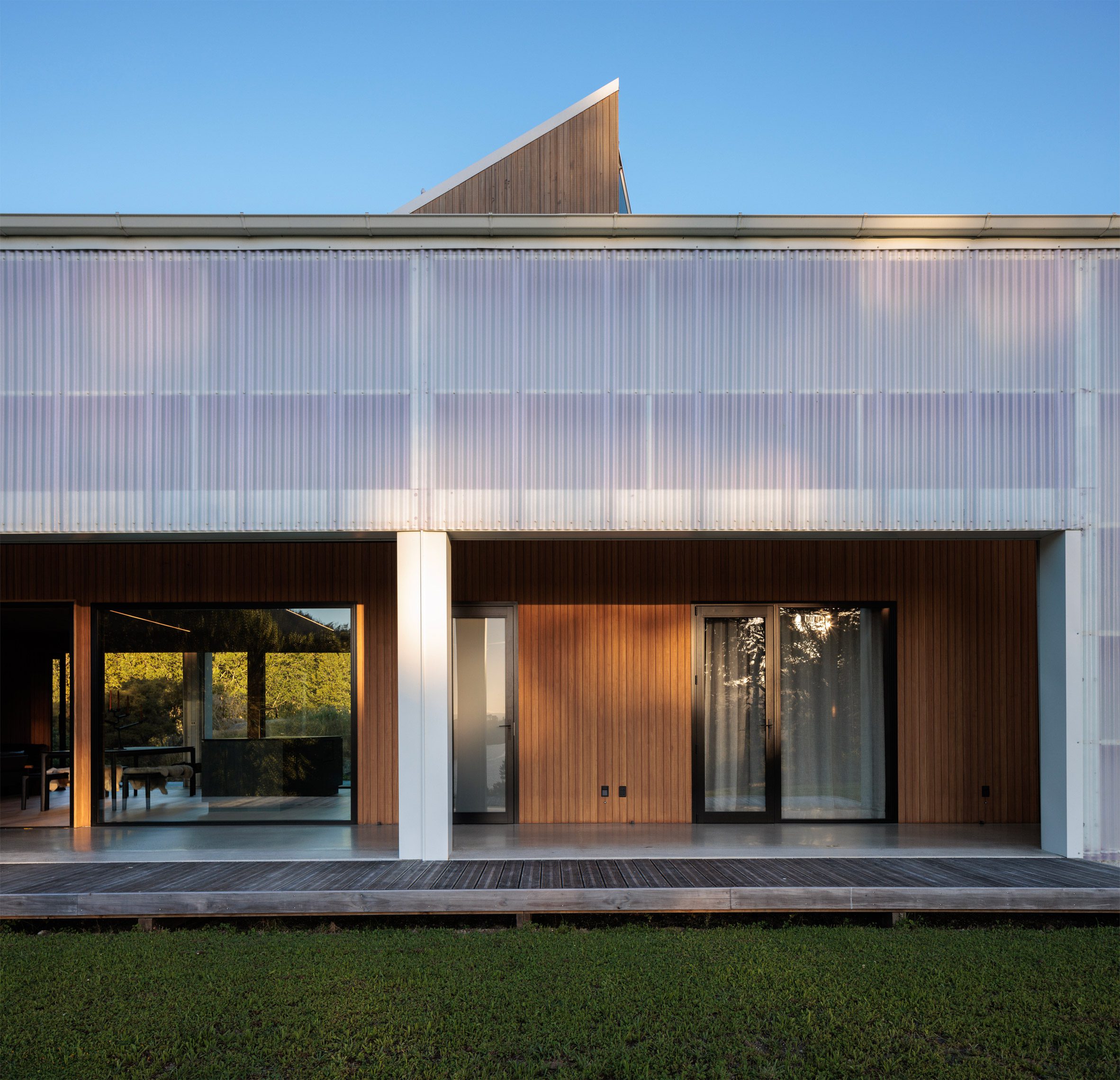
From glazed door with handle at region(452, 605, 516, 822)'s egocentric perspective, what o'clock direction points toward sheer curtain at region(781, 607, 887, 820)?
The sheer curtain is roughly at 9 o'clock from the glazed door with handle.

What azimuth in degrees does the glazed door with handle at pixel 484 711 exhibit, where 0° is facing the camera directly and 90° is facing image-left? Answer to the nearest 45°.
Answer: approximately 0°
